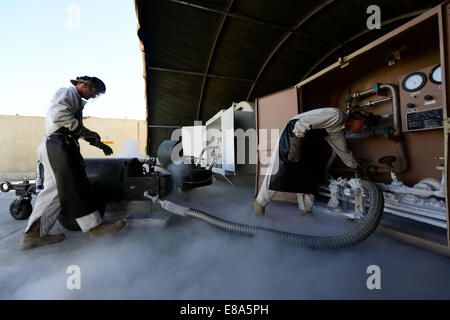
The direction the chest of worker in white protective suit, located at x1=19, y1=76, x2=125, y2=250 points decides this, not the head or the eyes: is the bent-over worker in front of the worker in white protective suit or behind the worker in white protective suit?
in front

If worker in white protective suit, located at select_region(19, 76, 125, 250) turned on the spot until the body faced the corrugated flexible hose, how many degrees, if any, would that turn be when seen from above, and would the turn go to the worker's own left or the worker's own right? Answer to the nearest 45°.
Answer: approximately 45° to the worker's own right

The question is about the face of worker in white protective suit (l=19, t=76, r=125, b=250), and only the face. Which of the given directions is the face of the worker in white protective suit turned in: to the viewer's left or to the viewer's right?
to the viewer's right

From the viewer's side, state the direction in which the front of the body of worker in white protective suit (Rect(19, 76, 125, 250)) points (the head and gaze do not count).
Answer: to the viewer's right

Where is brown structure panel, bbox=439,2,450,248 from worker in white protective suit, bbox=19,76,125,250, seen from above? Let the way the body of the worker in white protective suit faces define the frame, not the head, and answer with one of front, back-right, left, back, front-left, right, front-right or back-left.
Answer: front-right

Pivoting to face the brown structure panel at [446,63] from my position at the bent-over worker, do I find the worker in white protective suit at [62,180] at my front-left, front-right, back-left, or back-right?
back-right
